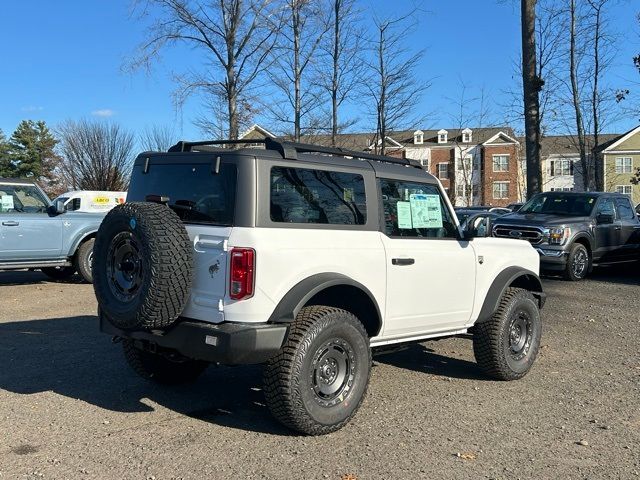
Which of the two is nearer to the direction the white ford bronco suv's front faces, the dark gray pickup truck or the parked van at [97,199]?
the dark gray pickup truck

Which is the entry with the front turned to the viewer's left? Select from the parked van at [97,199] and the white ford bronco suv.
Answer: the parked van

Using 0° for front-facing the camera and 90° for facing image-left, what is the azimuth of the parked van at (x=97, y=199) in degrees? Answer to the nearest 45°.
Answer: approximately 90°

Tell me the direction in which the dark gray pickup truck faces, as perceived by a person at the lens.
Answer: facing the viewer and to the left of the viewer

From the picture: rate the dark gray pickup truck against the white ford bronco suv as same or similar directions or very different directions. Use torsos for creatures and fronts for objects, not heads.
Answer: very different directions

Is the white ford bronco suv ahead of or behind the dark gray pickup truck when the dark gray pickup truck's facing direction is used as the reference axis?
ahead

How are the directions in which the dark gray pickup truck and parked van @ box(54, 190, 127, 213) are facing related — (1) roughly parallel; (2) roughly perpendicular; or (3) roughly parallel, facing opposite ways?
roughly parallel

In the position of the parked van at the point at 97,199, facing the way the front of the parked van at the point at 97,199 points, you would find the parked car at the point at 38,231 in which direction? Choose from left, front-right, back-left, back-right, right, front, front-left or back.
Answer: left

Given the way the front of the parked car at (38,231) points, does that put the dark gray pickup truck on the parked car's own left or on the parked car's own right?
on the parked car's own right

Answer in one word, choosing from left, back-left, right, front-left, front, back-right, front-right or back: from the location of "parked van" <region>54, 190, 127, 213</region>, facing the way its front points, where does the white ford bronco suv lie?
left

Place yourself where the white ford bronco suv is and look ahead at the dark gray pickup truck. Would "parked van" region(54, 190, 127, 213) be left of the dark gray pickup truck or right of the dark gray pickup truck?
left
